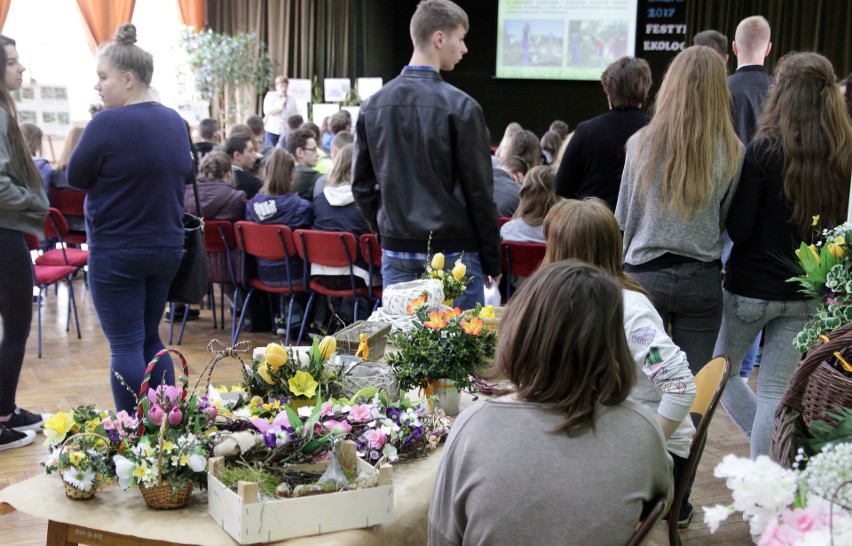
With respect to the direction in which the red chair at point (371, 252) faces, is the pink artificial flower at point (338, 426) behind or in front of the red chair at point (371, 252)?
behind

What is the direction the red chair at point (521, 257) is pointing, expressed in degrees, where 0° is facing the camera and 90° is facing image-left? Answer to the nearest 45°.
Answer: approximately 180°

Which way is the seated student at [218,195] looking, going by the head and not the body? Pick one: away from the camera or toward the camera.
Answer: away from the camera

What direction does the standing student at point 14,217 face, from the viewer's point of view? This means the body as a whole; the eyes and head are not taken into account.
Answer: to the viewer's right

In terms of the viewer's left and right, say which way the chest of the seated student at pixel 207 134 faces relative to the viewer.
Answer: facing away from the viewer and to the right of the viewer

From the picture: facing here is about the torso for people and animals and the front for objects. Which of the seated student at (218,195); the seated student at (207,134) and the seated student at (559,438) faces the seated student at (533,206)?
the seated student at (559,438)

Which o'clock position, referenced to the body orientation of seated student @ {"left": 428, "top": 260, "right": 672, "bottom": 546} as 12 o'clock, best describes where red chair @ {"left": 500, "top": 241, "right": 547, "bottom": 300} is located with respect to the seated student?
The red chair is roughly at 12 o'clock from the seated student.

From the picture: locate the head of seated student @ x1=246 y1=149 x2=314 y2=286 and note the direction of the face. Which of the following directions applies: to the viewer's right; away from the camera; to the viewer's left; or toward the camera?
away from the camera

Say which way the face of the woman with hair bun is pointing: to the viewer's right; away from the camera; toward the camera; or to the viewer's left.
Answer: to the viewer's left

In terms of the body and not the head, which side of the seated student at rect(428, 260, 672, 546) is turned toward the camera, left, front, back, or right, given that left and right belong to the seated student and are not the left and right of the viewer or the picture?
back

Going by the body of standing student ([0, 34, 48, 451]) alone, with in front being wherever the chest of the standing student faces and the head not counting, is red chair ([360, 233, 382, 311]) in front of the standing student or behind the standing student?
in front

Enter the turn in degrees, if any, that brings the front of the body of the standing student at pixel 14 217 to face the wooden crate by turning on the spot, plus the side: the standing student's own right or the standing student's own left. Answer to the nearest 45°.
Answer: approximately 90° to the standing student's own right

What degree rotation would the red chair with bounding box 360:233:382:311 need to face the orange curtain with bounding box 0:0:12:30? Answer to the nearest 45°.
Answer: approximately 90° to its left

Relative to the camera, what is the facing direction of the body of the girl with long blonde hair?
away from the camera

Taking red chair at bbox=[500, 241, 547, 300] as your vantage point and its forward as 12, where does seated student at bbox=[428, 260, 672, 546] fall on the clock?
The seated student is roughly at 6 o'clock from the red chair.
